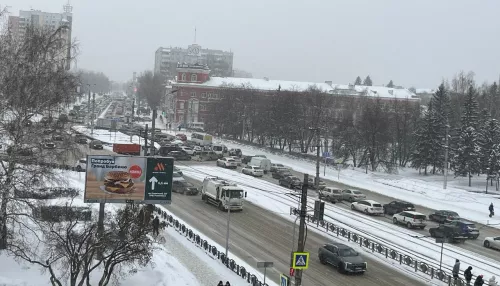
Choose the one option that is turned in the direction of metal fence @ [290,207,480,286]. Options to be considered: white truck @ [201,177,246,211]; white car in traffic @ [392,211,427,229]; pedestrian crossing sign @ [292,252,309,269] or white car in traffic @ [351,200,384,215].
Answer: the white truck

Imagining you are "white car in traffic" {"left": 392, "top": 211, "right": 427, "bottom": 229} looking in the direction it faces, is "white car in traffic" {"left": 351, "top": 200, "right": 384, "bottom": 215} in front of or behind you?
in front

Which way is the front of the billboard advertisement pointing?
toward the camera

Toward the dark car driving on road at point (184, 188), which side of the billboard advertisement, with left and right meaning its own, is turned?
back

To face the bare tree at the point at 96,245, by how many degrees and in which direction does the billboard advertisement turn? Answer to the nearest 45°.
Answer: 0° — it already faces it

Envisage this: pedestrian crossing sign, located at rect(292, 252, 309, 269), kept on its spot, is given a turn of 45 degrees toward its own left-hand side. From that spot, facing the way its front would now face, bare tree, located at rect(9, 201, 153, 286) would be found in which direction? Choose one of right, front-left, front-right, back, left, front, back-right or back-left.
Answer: back-right

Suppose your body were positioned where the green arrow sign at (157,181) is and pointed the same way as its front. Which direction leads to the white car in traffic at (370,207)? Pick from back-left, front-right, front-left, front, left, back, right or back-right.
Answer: back-left

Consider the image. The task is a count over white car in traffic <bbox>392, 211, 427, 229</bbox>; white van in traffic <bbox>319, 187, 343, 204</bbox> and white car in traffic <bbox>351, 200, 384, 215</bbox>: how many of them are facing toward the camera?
0

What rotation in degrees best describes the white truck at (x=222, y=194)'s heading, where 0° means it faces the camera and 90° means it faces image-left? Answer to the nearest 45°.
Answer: approximately 315°

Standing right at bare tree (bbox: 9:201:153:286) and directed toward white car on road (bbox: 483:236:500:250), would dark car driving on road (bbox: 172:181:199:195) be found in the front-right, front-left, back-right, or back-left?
front-left

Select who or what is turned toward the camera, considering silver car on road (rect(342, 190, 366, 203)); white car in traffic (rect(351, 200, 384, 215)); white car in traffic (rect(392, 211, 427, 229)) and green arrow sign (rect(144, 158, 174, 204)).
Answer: the green arrow sign

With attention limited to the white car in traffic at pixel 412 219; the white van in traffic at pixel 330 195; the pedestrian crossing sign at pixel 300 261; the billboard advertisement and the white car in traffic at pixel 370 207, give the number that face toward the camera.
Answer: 2

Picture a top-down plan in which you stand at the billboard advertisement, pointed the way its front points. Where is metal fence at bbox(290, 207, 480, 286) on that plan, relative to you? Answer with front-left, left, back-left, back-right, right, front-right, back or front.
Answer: left

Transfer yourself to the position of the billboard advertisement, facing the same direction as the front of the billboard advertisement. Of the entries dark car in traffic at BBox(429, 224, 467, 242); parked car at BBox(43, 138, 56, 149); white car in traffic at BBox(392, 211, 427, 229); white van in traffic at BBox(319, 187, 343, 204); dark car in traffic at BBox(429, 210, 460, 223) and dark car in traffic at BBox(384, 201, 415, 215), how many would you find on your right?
1

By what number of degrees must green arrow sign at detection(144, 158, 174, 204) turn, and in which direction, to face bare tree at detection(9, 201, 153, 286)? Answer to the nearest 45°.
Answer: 0° — it already faces it
